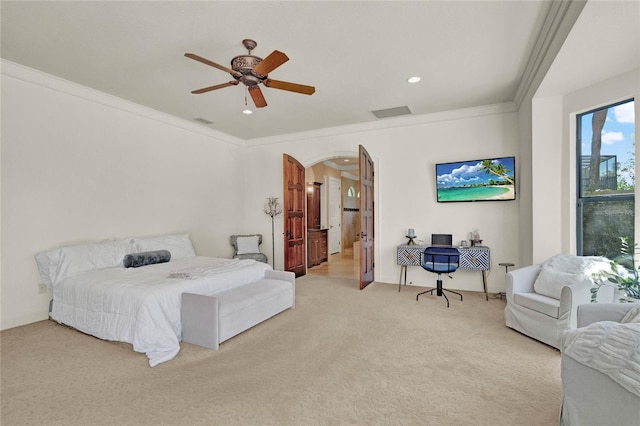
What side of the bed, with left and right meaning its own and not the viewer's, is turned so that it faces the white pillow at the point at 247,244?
left

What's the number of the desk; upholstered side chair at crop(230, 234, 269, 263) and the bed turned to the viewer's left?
0

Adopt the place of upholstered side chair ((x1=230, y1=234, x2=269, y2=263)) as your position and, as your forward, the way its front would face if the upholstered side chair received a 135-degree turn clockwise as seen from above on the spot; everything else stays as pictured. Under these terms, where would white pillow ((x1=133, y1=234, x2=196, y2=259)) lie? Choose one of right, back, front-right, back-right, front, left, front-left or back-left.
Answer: front-left

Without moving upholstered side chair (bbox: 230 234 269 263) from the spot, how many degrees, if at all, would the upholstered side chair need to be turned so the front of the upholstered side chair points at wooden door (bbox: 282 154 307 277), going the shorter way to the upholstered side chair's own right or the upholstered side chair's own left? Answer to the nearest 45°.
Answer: approximately 45° to the upholstered side chair's own left

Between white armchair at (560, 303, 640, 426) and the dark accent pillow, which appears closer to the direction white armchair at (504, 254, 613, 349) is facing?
the dark accent pillow

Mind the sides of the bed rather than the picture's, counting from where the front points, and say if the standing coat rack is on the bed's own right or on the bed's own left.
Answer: on the bed's own left

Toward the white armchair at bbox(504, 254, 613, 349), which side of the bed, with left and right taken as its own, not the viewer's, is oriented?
front

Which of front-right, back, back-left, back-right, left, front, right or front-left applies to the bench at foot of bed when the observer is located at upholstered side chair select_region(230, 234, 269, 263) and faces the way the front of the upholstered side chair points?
front-right

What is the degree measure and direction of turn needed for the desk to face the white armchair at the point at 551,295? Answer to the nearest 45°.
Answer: approximately 45° to its left

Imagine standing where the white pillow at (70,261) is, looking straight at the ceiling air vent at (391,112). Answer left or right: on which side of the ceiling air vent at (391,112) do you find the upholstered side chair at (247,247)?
left

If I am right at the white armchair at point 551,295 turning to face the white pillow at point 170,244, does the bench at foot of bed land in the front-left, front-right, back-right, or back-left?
front-left

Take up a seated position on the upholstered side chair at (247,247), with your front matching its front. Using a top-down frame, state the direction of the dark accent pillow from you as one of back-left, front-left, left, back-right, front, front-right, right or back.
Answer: right

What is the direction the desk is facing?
toward the camera

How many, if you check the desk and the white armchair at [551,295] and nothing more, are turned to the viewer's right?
0

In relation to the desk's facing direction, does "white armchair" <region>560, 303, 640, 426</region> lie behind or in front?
in front

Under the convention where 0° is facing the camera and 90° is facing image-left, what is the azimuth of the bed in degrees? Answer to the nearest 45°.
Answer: approximately 315°

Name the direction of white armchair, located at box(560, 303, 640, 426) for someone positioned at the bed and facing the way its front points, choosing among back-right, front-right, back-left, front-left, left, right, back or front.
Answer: front
